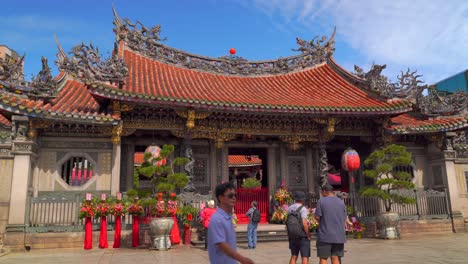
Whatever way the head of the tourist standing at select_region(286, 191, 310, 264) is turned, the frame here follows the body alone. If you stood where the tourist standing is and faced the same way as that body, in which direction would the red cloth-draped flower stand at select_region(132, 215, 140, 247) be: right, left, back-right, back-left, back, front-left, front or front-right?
left

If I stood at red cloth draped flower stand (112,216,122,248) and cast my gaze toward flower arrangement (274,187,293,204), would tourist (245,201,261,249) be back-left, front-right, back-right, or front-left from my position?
front-right

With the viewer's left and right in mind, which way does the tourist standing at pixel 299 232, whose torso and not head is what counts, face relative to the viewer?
facing away from the viewer and to the right of the viewer

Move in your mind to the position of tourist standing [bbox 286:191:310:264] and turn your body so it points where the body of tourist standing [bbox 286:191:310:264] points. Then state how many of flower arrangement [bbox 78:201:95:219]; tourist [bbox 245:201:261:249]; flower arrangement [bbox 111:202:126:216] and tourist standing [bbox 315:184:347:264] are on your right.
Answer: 1

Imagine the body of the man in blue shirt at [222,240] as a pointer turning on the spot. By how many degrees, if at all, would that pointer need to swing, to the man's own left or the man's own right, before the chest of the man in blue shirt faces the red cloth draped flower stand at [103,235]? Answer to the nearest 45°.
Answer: approximately 135° to the man's own left

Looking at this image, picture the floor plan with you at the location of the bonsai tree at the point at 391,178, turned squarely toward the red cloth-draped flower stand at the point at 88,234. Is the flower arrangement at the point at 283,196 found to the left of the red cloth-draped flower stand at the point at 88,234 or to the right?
right

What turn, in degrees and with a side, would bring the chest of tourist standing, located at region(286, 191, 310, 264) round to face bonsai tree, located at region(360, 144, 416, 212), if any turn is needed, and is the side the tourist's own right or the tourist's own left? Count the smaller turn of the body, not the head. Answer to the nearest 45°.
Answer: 0° — they already face it

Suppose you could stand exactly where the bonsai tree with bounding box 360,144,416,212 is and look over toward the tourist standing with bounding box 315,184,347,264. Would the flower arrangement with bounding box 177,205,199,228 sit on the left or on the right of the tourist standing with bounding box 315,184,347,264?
right

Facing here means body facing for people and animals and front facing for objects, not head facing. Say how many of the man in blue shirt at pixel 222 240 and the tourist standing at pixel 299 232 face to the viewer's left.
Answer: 0

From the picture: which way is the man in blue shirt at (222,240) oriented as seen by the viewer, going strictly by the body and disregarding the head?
to the viewer's right

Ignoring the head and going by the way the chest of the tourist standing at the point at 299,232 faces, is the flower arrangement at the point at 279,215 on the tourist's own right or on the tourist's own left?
on the tourist's own left

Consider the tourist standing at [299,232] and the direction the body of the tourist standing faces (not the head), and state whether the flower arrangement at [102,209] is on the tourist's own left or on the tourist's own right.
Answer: on the tourist's own left

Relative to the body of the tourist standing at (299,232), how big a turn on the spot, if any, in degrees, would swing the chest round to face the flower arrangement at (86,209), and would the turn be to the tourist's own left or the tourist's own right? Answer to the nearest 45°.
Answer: approximately 90° to the tourist's own left

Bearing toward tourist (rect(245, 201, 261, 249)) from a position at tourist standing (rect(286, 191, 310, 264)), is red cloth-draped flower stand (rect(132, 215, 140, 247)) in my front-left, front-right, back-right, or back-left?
front-left
